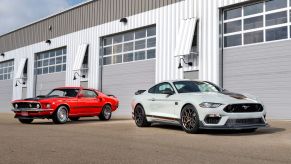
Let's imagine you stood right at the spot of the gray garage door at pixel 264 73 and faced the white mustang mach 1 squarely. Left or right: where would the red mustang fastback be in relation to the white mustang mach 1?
right

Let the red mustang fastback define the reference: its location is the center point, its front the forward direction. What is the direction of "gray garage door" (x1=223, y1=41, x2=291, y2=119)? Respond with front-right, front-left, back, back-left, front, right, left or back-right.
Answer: back-left

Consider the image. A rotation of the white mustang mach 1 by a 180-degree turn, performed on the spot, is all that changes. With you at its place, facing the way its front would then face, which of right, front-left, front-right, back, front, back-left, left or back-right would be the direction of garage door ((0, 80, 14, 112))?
front

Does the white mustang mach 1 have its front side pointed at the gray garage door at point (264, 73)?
no

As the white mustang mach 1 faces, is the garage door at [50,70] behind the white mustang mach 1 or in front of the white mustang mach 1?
behind

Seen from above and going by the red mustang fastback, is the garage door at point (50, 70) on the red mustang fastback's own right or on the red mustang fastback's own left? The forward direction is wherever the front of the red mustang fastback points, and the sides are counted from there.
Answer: on the red mustang fastback's own right

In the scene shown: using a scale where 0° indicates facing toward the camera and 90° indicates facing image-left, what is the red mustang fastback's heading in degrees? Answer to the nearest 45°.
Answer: approximately 45°

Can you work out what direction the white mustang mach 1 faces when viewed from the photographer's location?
facing the viewer and to the right of the viewer

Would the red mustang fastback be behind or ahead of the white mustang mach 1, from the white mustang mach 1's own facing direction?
behind

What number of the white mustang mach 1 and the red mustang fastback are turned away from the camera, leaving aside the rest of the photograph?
0
